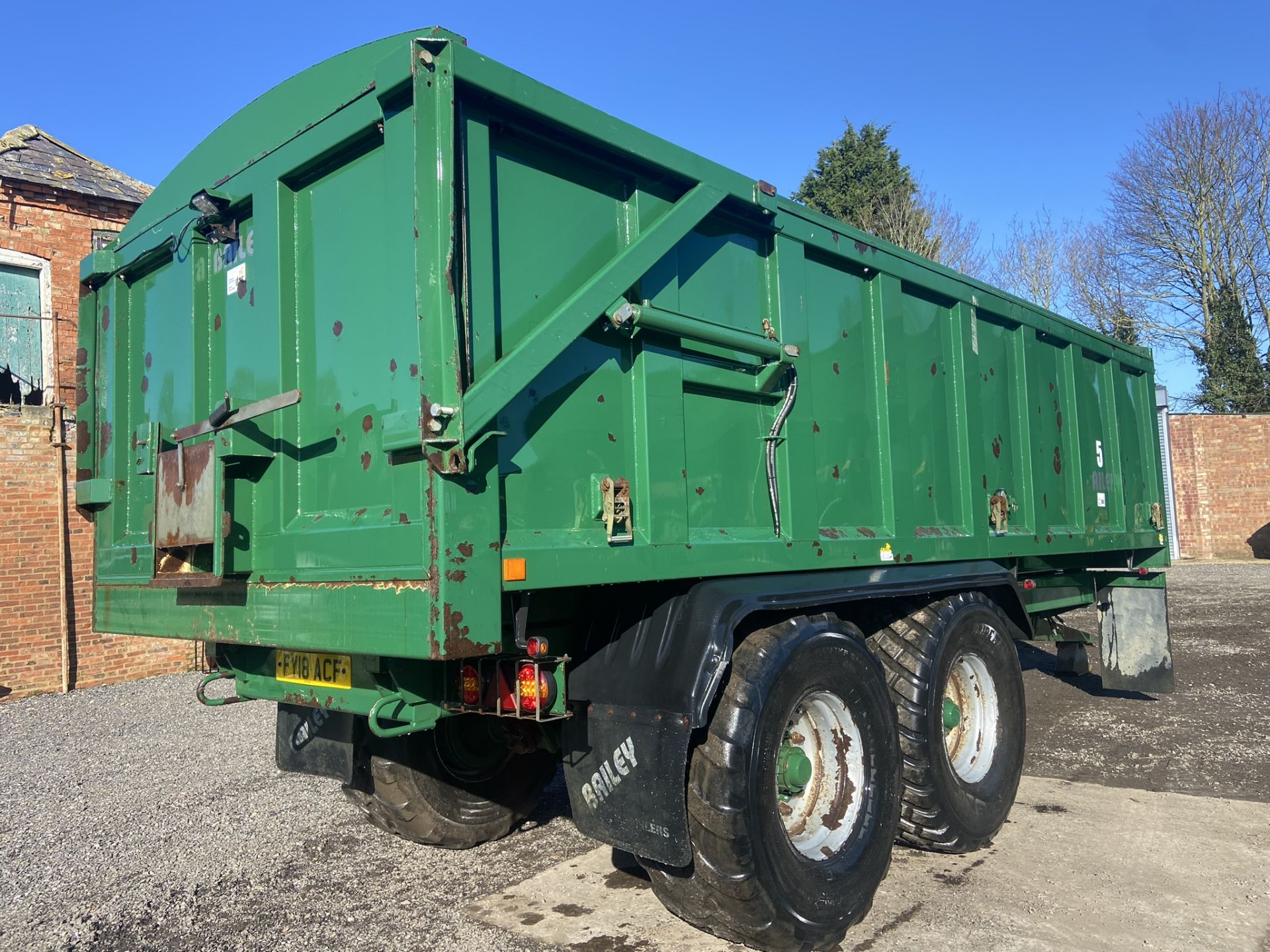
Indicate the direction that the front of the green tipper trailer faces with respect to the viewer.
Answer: facing away from the viewer and to the right of the viewer

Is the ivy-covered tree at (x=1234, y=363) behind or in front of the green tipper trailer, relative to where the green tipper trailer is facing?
in front

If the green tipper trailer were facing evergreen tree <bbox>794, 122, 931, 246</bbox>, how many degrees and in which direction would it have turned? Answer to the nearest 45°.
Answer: approximately 45° to its left

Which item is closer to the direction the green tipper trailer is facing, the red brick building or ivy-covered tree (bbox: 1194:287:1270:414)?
the ivy-covered tree

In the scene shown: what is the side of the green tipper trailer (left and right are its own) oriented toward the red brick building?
left
